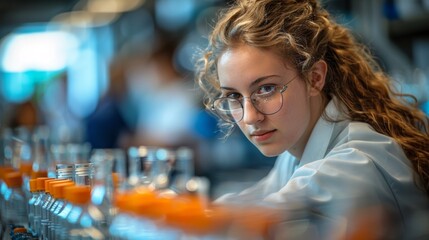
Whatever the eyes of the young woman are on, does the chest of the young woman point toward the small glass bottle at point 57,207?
yes

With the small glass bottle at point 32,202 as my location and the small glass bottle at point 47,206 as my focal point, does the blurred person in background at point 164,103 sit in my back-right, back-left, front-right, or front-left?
back-left

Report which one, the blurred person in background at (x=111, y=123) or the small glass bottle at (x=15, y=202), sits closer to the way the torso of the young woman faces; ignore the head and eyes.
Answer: the small glass bottle

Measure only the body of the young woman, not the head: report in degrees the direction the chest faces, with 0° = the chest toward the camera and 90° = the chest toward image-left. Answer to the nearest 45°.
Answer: approximately 45°

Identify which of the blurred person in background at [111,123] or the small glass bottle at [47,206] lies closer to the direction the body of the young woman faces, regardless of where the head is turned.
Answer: the small glass bottle

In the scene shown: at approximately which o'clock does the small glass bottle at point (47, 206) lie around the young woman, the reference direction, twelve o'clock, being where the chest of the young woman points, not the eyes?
The small glass bottle is roughly at 12 o'clock from the young woman.

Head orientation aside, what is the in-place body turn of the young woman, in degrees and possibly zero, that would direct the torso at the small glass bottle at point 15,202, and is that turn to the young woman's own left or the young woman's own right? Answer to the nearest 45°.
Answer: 0° — they already face it
